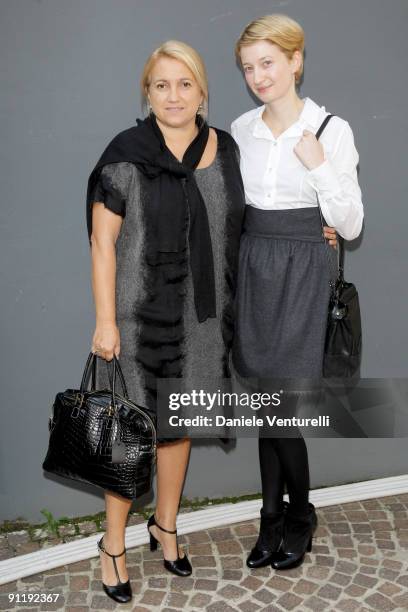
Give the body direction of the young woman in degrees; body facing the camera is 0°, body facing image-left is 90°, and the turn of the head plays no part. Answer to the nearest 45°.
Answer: approximately 45°

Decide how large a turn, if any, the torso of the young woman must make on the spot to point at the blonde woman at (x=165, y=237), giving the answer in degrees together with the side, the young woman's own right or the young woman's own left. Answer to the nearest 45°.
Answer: approximately 45° to the young woman's own right

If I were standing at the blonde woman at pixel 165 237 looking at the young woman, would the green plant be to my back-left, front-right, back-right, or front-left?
back-left
